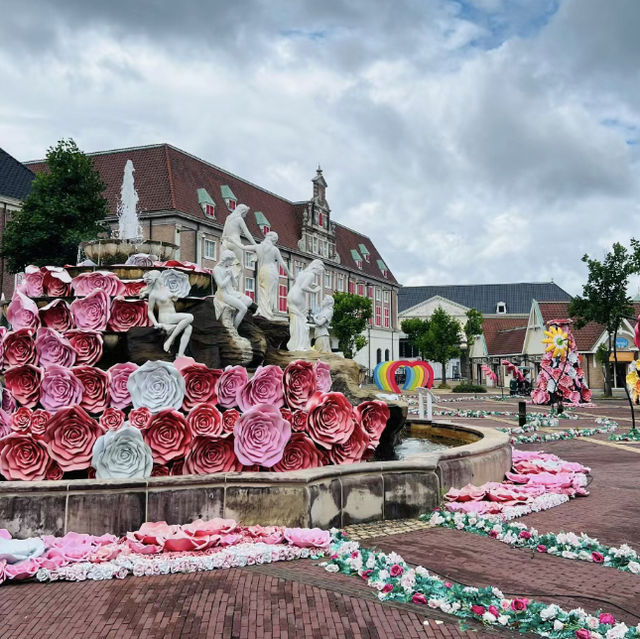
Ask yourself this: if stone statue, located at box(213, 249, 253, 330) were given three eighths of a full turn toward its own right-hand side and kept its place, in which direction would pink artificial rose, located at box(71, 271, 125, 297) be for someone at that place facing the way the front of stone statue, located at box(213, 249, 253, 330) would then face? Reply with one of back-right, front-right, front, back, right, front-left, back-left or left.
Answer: front

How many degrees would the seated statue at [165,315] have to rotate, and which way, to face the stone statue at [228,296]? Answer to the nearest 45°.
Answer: approximately 90° to its left

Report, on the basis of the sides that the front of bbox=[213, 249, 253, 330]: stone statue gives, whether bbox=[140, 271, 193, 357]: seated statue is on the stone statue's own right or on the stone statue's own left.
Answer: on the stone statue's own right

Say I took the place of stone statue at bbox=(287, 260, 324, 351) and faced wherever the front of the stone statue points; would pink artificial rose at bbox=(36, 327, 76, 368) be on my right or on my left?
on my right
